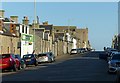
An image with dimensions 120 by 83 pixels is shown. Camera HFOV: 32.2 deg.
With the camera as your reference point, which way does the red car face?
facing away from the viewer and to the right of the viewer
